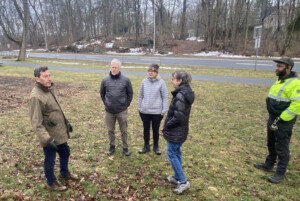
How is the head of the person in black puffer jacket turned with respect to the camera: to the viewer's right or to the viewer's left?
to the viewer's left

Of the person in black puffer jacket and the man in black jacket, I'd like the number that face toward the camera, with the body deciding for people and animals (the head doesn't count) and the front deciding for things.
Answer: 1

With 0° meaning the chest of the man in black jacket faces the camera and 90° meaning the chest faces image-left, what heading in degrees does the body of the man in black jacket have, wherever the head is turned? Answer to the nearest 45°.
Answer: approximately 0°

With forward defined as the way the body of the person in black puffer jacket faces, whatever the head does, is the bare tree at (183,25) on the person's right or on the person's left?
on the person's right

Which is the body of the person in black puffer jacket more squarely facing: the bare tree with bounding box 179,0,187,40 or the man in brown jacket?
the man in brown jacket

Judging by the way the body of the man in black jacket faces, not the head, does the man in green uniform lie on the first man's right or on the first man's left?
on the first man's left

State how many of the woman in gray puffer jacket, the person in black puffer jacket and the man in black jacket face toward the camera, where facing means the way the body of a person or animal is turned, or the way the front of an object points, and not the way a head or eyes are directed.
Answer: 2

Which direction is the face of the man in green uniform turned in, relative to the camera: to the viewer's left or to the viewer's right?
to the viewer's left
